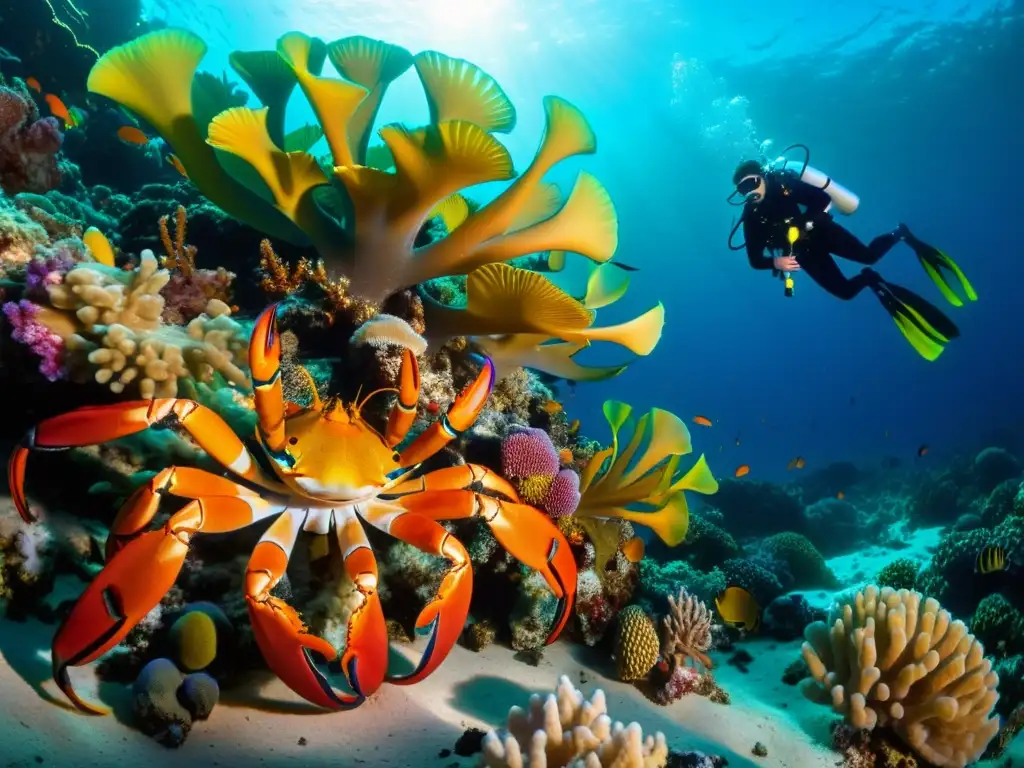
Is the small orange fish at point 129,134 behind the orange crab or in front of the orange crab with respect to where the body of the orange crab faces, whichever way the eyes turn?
behind

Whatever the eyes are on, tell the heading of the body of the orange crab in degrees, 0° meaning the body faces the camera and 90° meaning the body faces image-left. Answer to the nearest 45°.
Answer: approximately 0°

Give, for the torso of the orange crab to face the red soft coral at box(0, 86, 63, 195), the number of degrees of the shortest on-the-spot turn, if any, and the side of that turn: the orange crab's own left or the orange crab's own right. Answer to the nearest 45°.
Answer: approximately 135° to the orange crab's own right

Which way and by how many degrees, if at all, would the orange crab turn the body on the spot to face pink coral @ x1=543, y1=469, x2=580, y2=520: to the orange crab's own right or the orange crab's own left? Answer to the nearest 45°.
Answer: approximately 135° to the orange crab's own left

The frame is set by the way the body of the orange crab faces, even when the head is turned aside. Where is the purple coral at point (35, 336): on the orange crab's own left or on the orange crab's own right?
on the orange crab's own right

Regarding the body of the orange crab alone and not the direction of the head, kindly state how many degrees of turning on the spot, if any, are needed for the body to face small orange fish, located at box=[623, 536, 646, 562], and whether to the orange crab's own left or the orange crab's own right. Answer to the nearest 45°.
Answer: approximately 135° to the orange crab's own left

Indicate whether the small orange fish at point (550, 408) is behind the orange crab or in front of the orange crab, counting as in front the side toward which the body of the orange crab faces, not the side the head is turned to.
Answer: behind
